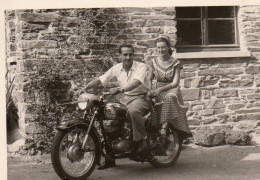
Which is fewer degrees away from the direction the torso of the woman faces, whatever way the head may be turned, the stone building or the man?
the man

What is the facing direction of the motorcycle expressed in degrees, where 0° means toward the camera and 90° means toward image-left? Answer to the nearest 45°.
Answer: approximately 45°

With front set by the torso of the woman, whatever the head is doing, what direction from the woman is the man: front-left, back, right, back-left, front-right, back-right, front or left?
front-right

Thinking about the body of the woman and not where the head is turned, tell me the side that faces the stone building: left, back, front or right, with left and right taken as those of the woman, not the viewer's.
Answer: back

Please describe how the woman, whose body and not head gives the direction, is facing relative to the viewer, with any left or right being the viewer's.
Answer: facing the viewer

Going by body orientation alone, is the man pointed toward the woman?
no

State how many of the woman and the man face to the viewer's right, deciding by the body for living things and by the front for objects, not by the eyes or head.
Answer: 0

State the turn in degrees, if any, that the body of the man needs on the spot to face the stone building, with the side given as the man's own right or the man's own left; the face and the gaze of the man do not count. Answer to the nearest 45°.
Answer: approximately 135° to the man's own right
